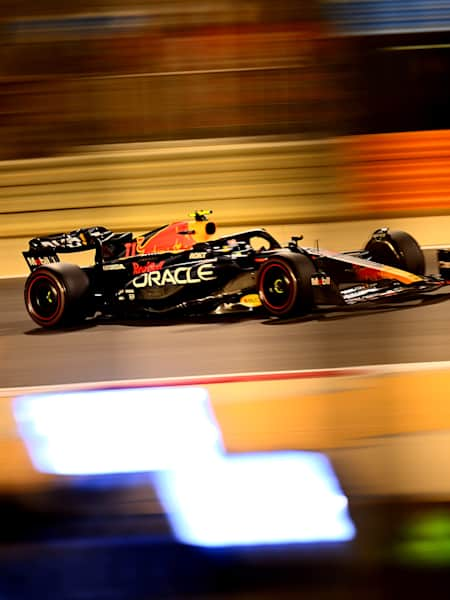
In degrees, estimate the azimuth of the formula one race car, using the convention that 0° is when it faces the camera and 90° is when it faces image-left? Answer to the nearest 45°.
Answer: approximately 315°
